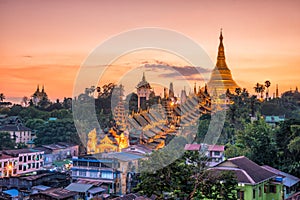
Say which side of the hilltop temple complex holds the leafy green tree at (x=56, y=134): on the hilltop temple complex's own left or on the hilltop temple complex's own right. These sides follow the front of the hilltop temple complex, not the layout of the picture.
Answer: on the hilltop temple complex's own right

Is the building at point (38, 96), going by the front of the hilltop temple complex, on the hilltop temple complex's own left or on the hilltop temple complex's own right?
on the hilltop temple complex's own right

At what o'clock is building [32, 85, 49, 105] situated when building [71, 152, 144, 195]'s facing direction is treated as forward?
building [32, 85, 49, 105] is roughly at 4 o'clock from building [71, 152, 144, 195].

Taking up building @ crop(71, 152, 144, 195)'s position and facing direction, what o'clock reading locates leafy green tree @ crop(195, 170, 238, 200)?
The leafy green tree is roughly at 10 o'clock from the building.

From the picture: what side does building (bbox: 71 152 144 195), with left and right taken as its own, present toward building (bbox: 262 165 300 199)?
left

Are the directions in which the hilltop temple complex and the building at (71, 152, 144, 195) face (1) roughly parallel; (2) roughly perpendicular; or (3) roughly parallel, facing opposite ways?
roughly parallel

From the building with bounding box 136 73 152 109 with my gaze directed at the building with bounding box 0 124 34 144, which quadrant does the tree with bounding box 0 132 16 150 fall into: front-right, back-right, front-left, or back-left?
front-left

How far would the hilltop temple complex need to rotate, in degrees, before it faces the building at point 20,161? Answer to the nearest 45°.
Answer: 0° — it already faces it

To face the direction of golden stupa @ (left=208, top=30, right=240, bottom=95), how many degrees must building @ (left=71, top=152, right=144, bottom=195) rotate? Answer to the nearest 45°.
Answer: approximately 180°

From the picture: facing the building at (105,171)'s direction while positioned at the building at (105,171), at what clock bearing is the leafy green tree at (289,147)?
The leafy green tree is roughly at 8 o'clock from the building.

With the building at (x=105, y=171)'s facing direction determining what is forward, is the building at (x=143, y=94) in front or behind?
behind

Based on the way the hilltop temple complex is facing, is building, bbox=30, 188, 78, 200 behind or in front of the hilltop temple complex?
in front

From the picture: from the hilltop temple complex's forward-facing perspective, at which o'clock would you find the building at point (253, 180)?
The building is roughly at 10 o'clock from the hilltop temple complex.

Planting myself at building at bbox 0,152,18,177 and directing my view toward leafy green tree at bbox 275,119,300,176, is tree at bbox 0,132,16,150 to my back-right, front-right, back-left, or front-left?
back-left

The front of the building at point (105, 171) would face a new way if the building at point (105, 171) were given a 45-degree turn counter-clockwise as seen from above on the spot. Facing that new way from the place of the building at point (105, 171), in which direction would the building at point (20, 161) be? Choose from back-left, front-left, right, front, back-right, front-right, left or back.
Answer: back-right

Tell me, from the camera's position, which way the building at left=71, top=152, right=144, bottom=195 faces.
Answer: facing the viewer and to the left of the viewer

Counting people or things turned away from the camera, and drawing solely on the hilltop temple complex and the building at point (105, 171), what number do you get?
0

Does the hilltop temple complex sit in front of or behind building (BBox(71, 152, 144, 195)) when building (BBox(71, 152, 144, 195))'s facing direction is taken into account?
behind
